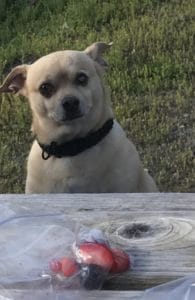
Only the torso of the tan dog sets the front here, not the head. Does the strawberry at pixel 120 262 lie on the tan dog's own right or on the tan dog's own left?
on the tan dog's own left

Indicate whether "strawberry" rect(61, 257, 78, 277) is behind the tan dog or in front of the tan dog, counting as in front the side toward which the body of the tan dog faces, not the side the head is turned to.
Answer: in front

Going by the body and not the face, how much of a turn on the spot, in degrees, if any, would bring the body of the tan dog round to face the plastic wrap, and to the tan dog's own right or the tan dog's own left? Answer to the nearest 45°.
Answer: approximately 45° to the tan dog's own left

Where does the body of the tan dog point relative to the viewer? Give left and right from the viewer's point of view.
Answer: facing the viewer and to the left of the viewer

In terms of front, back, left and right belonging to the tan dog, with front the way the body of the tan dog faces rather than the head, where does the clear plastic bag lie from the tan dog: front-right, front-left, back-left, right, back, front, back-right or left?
front-left
